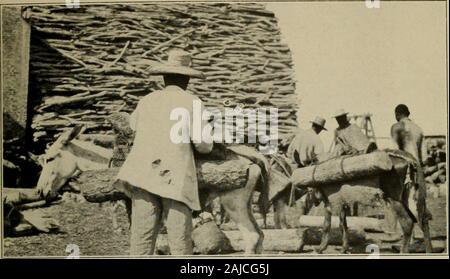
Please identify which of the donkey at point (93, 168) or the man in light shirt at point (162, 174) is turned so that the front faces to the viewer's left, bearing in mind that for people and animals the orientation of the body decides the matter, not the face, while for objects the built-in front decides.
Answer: the donkey

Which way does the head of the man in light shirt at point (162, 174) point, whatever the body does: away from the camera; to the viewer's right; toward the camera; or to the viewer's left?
away from the camera

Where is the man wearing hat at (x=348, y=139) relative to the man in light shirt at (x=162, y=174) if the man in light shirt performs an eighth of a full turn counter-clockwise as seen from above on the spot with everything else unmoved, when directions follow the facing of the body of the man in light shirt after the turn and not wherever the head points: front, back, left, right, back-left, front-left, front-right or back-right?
right

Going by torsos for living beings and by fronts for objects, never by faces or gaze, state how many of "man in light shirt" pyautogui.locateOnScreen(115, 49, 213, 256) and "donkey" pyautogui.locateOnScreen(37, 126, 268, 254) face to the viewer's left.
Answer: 1

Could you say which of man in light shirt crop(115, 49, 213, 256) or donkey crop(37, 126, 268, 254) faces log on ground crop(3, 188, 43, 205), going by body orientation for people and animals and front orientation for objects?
the donkey

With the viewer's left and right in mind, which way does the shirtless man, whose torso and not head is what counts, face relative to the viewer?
facing away from the viewer and to the left of the viewer

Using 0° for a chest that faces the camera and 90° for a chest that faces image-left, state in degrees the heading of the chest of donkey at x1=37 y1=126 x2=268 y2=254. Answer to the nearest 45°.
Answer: approximately 90°

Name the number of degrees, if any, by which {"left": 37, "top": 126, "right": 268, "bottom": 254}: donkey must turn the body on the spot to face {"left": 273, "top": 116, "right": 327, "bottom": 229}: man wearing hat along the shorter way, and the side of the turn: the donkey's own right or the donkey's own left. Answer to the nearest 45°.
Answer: approximately 180°

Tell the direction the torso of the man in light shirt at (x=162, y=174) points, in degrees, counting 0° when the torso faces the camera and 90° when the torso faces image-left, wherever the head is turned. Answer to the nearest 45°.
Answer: approximately 225°

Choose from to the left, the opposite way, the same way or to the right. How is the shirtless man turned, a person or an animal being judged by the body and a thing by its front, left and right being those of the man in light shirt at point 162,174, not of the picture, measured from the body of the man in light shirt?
the same way
